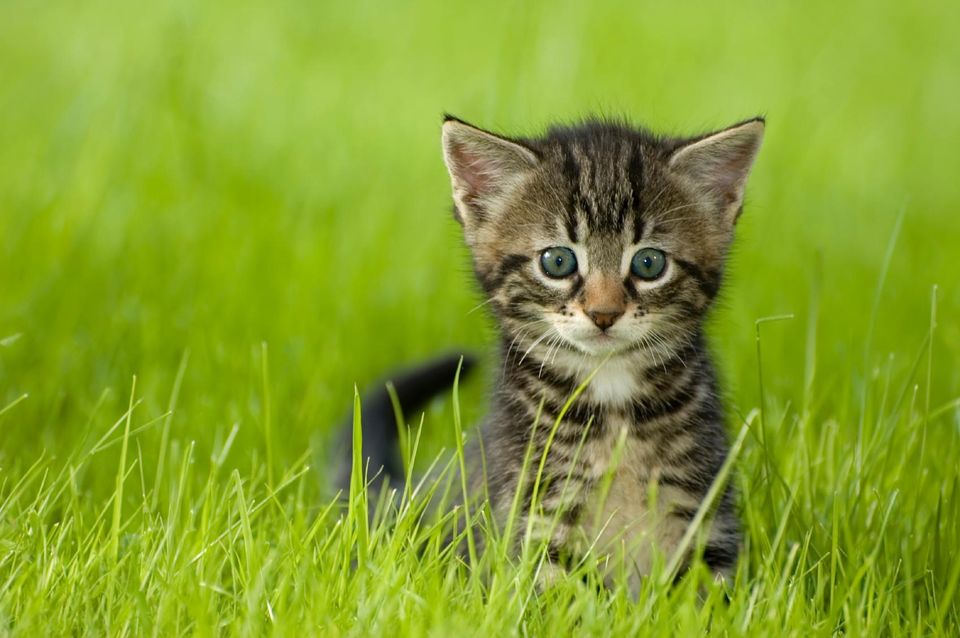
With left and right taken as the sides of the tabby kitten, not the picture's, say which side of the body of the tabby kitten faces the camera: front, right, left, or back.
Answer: front
